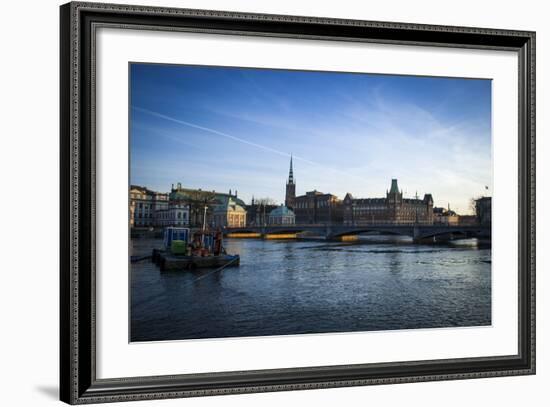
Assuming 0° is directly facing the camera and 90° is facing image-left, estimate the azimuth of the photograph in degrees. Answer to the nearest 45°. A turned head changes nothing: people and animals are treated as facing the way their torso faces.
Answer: approximately 315°

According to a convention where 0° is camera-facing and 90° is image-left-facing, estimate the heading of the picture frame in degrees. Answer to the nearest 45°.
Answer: approximately 315°
